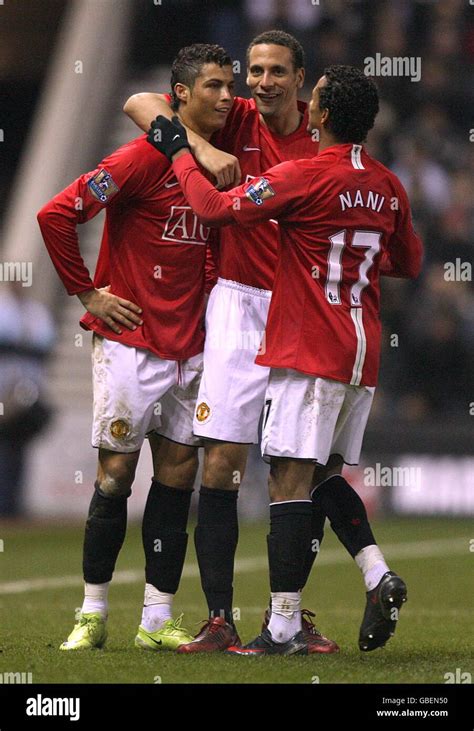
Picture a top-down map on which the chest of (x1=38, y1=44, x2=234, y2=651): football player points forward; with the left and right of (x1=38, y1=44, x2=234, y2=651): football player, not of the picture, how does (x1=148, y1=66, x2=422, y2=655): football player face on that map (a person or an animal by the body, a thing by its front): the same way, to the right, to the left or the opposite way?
the opposite way

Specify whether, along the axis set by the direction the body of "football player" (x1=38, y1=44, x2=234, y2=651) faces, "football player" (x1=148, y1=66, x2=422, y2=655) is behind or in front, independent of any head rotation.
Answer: in front

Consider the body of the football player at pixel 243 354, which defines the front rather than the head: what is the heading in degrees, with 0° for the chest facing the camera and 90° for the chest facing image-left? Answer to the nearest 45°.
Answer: approximately 0°

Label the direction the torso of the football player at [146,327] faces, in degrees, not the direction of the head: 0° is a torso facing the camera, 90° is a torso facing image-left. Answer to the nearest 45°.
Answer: approximately 315°

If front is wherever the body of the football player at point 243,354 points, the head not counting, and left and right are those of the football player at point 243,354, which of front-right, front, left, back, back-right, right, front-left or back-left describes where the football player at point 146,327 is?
right

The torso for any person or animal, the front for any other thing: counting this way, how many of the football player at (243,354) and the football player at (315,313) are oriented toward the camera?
1

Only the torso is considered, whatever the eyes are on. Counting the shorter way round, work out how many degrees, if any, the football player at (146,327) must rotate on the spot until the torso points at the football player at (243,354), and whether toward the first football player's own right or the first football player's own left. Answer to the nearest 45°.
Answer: approximately 45° to the first football player's own left

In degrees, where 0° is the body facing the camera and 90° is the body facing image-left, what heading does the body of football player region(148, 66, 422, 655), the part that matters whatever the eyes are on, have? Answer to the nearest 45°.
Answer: approximately 135°

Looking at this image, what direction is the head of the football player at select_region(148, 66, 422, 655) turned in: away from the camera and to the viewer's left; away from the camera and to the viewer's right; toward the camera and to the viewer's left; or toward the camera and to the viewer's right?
away from the camera and to the viewer's left
